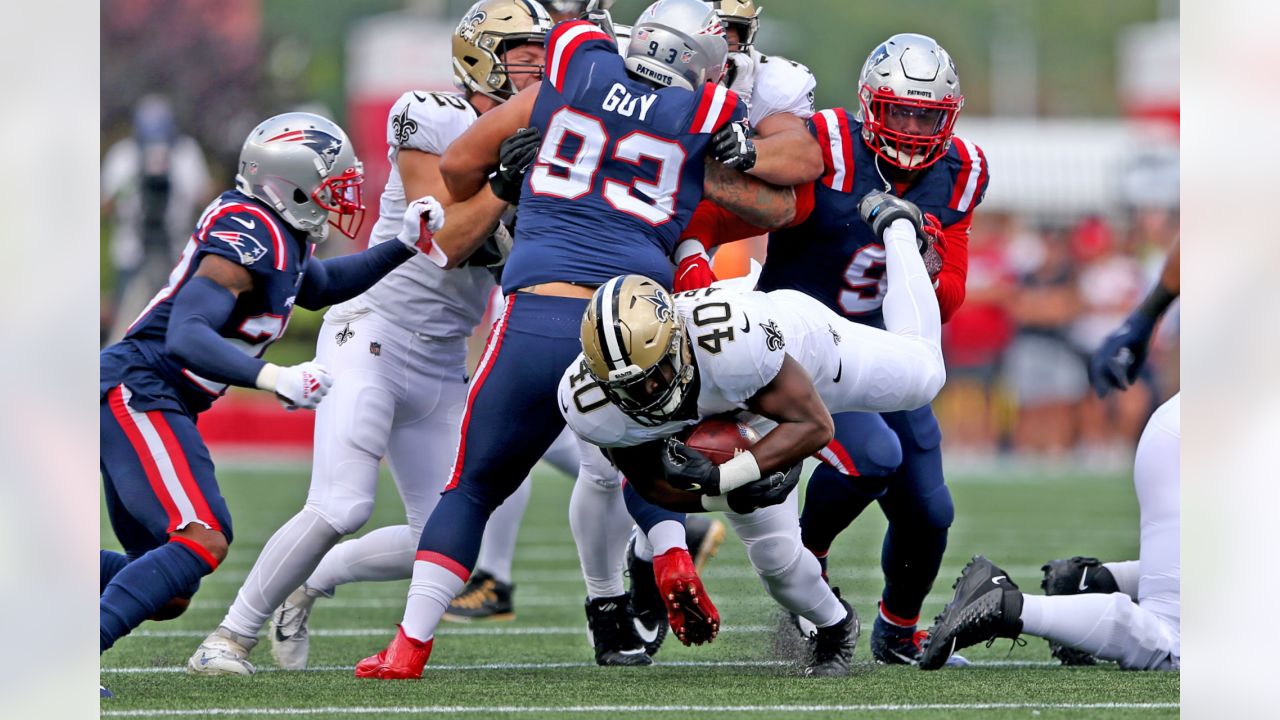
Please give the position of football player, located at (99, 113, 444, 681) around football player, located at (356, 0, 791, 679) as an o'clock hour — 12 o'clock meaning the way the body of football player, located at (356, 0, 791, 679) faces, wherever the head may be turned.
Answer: football player, located at (99, 113, 444, 681) is roughly at 9 o'clock from football player, located at (356, 0, 791, 679).

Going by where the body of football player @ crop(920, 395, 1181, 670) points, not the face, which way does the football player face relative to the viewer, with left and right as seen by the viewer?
facing to the right of the viewer

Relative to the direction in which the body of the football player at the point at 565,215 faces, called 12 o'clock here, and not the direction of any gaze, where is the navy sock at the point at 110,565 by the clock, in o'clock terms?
The navy sock is roughly at 9 o'clock from the football player.

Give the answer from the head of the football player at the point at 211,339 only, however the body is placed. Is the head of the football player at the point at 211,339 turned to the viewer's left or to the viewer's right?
to the viewer's right

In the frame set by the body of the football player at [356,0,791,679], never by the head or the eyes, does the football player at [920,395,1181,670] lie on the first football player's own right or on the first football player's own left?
on the first football player's own right

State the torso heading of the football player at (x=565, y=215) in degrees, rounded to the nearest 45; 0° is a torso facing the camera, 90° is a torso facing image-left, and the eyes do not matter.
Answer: approximately 180°

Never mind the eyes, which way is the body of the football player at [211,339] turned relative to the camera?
to the viewer's right

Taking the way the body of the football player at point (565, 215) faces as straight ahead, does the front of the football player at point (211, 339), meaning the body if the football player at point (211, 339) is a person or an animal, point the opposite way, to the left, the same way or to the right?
to the right
